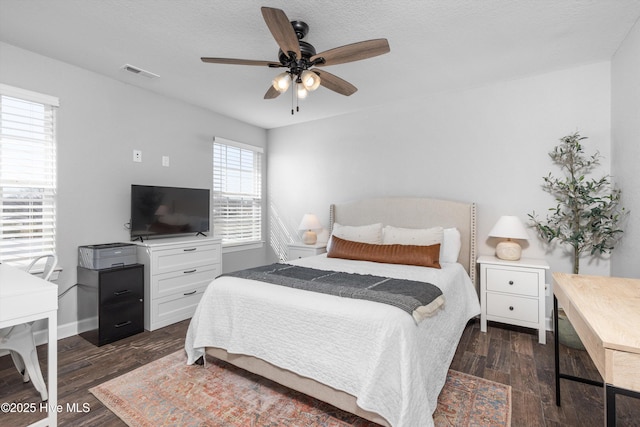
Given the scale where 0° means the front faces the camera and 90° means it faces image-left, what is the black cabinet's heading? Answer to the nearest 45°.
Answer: approximately 315°

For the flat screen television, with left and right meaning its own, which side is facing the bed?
front

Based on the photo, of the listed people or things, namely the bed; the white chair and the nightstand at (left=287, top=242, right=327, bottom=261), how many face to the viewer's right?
0

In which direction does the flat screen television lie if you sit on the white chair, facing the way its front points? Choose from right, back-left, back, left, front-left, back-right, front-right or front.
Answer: back

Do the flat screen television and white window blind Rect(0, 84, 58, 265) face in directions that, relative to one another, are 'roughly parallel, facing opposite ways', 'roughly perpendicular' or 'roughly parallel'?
roughly parallel

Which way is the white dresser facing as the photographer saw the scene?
facing the viewer and to the right of the viewer

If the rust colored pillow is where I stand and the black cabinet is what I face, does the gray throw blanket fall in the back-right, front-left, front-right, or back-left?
front-left

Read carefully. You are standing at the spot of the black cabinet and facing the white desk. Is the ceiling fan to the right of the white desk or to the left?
left

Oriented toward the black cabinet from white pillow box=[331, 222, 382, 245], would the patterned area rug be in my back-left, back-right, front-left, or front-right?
front-left

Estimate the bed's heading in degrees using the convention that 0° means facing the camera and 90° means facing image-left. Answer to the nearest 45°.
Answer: approximately 45°

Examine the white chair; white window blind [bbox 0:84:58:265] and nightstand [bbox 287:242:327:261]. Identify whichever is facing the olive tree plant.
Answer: the white window blind

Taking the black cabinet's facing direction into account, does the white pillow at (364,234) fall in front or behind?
in front

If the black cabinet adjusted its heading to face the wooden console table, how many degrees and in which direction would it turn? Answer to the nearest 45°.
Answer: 0° — it already faces it

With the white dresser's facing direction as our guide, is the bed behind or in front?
in front
